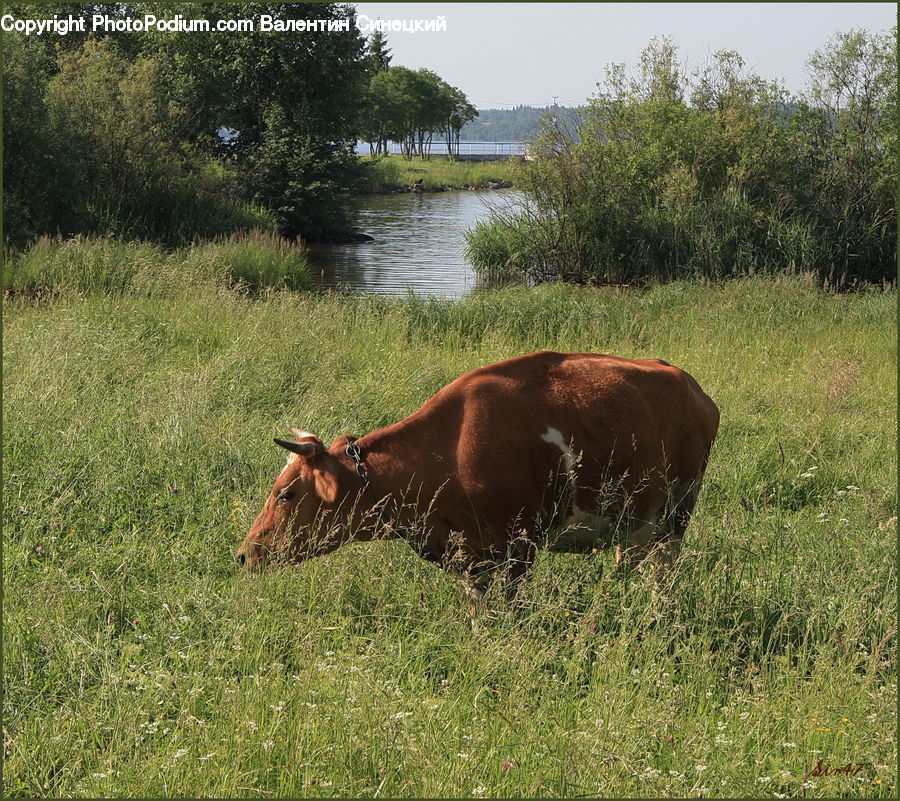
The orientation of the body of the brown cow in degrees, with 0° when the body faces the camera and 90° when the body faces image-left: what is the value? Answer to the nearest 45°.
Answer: approximately 90°

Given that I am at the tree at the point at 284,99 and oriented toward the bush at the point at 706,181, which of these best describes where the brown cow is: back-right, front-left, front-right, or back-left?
front-right

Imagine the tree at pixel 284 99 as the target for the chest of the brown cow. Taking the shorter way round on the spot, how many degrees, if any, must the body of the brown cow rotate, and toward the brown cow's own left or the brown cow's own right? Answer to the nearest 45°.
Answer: approximately 90° to the brown cow's own right

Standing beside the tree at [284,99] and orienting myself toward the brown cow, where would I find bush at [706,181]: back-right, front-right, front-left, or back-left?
front-left

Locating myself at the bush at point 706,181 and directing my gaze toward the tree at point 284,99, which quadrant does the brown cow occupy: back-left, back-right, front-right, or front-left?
back-left

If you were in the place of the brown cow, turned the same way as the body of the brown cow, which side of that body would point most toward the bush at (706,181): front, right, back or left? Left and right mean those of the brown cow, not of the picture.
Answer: right
